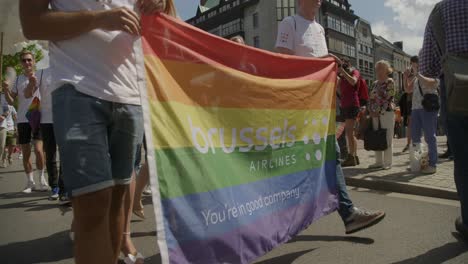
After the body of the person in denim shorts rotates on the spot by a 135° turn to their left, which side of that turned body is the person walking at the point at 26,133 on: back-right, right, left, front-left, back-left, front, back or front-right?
front

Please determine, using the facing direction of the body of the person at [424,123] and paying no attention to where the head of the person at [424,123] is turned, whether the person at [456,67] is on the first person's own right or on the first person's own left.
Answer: on the first person's own left

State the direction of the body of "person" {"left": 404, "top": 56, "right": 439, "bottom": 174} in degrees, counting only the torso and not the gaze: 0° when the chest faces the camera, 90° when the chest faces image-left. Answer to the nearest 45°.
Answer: approximately 45°

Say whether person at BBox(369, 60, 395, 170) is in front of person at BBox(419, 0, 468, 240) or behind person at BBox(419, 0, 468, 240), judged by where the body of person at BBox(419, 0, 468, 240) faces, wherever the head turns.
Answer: in front

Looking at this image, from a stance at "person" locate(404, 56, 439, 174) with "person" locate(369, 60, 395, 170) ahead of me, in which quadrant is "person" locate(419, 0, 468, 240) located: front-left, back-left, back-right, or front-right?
back-left

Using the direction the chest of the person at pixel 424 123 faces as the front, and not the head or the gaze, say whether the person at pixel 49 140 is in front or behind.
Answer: in front
